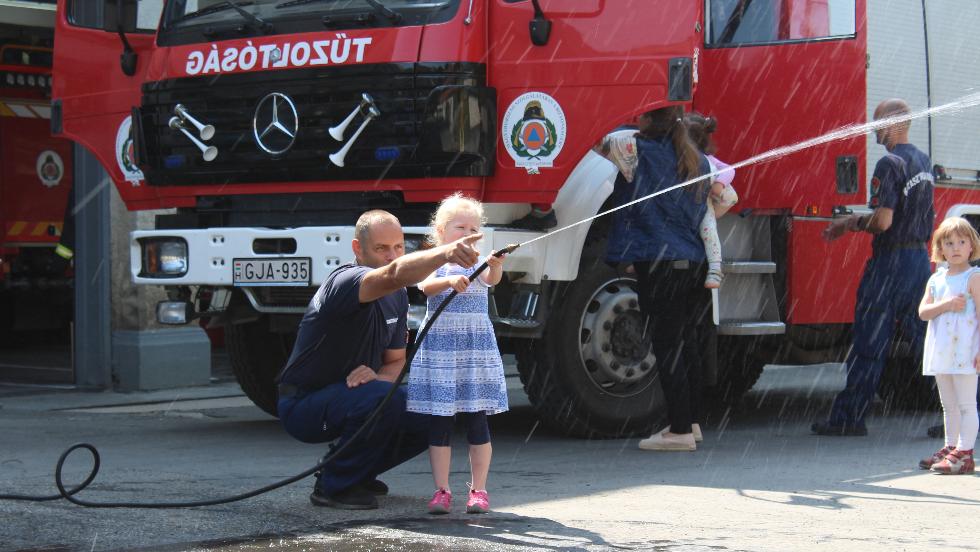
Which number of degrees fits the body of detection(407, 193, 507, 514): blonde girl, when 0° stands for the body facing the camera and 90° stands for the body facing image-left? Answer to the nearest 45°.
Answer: approximately 0°

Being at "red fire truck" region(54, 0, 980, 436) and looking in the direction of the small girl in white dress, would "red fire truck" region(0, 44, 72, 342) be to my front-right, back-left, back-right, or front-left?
back-left

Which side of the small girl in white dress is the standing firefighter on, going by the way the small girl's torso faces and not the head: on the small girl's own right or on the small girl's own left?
on the small girl's own right

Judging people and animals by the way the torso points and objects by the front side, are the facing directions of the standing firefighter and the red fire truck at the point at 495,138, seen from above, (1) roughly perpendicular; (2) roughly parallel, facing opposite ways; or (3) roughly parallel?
roughly perpendicular

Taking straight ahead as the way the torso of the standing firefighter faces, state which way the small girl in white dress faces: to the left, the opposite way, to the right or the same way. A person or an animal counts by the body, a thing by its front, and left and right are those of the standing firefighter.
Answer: to the left

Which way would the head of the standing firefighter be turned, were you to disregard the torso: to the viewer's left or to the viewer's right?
to the viewer's left

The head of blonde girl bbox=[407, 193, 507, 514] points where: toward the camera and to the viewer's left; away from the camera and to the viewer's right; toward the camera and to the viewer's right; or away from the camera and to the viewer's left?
toward the camera and to the viewer's right

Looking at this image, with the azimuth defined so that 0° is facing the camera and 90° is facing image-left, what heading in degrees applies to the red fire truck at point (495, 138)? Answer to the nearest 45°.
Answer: approximately 45°

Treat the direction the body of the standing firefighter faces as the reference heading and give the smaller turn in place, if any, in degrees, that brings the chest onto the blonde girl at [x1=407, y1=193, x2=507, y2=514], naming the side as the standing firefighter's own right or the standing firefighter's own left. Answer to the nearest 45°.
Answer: approximately 90° to the standing firefighter's own left

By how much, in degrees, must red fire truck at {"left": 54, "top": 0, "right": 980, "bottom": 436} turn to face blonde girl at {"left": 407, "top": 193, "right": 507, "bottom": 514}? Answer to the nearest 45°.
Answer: approximately 45° to its left

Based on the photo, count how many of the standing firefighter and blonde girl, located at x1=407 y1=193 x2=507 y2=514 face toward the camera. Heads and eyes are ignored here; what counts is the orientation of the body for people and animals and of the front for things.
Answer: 1
